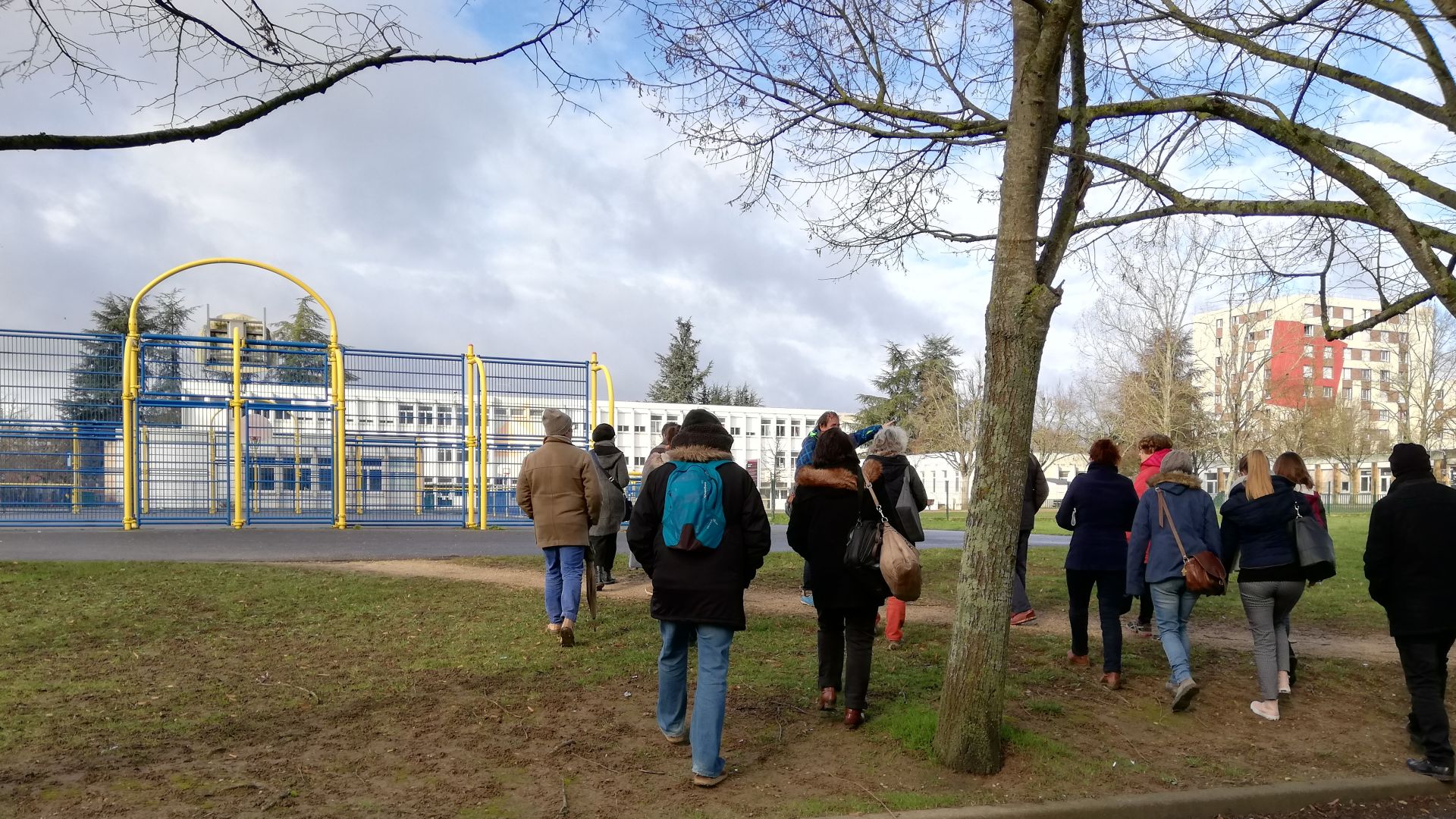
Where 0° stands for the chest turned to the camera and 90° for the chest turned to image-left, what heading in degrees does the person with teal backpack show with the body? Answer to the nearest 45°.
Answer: approximately 180°

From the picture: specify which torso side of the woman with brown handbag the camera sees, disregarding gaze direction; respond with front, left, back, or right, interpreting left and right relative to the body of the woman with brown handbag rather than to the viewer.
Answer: back

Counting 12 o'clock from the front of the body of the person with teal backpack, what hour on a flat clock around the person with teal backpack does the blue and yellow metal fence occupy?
The blue and yellow metal fence is roughly at 11 o'clock from the person with teal backpack.

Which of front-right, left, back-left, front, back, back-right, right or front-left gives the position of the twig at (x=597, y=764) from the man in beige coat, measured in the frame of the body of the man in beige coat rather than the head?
back

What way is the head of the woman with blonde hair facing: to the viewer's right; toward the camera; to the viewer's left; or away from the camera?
away from the camera

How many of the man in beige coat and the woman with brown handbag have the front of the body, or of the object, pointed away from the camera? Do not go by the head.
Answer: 2

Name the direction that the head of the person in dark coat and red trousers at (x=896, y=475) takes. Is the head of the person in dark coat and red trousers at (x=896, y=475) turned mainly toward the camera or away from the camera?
away from the camera

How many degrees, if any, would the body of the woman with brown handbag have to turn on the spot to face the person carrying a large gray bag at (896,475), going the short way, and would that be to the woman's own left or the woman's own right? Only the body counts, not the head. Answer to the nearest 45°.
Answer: approximately 90° to the woman's own left

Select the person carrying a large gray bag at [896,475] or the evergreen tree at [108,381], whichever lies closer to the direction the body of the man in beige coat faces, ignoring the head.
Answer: the evergreen tree
